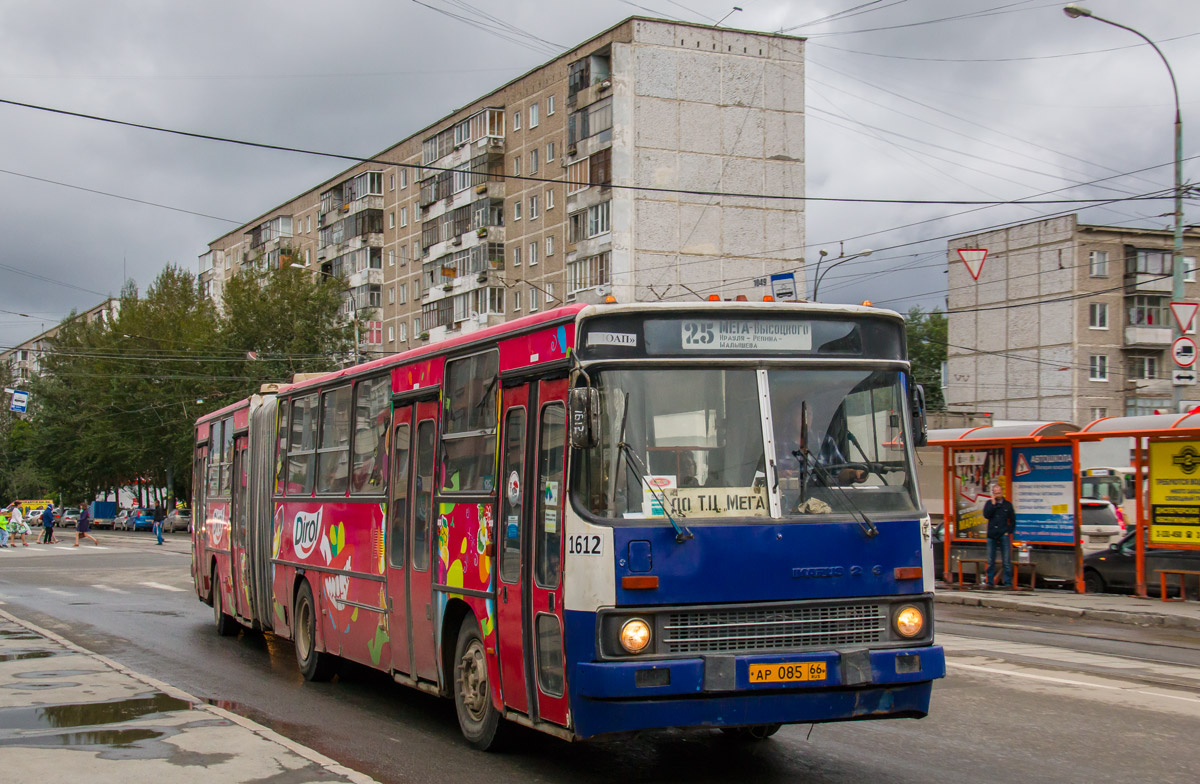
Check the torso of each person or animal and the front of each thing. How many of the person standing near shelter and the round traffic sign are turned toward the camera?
2

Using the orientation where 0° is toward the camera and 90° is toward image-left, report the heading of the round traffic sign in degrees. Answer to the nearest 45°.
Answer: approximately 0°

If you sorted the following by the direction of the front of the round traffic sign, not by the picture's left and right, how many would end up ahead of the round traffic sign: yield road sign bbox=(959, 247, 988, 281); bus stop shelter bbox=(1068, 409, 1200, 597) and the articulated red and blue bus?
2

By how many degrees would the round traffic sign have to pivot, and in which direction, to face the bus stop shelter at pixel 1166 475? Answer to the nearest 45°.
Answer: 0° — it already faces it

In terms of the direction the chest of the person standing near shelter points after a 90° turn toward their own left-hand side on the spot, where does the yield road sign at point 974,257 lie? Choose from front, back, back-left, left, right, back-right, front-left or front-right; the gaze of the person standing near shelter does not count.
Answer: left

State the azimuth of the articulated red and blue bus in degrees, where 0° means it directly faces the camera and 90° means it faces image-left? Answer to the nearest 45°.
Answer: approximately 315°

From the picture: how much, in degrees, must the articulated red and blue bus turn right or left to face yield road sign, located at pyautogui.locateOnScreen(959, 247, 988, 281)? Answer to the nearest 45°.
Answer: approximately 135° to its left

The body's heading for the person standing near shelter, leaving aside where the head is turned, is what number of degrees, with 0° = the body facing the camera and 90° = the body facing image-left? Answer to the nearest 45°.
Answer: approximately 0°

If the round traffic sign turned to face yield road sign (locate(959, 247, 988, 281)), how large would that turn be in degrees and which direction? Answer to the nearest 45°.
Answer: approximately 135° to its right
